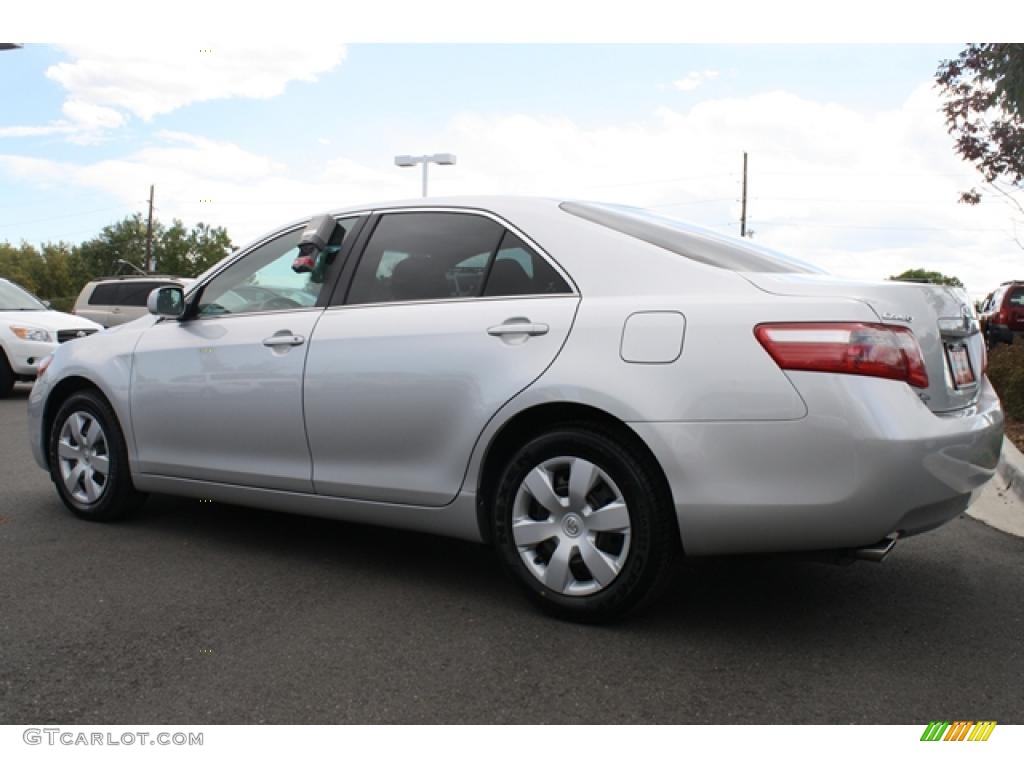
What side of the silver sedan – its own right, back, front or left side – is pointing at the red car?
right

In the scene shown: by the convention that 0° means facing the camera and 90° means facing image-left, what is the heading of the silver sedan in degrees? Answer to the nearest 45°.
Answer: approximately 135°

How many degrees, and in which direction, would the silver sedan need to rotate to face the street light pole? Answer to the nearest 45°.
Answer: approximately 45° to its right

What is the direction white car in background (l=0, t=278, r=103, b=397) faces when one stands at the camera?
facing the viewer and to the right of the viewer

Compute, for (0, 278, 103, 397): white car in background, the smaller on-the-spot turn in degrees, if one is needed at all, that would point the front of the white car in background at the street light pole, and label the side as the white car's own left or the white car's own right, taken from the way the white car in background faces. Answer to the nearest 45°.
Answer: approximately 90° to the white car's own left
